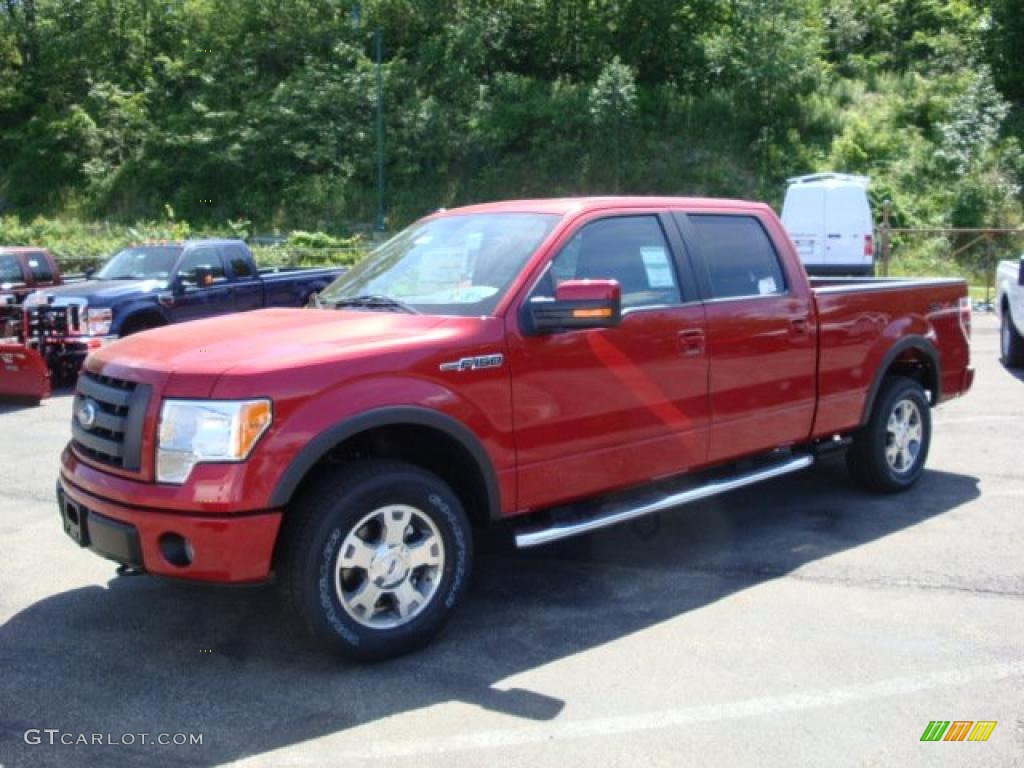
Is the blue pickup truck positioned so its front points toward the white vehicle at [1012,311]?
no

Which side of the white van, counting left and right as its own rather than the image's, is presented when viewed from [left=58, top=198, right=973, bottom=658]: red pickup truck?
back

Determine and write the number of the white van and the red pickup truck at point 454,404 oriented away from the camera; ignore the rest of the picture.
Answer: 1

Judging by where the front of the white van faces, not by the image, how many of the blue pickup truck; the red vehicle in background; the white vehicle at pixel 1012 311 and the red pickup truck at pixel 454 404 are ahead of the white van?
0

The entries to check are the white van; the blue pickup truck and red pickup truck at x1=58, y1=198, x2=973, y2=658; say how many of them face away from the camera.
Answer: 1

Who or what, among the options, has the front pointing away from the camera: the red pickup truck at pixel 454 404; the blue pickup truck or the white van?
the white van

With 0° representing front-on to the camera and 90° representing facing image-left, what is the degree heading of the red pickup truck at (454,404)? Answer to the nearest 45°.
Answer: approximately 45°

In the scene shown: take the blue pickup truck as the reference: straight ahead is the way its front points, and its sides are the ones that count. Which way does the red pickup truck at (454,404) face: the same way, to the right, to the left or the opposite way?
the same way

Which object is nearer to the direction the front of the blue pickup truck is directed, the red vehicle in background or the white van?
the red vehicle in background

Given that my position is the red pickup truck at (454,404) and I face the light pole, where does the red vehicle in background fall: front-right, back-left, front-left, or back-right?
front-left

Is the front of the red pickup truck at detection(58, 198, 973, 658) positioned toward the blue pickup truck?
no

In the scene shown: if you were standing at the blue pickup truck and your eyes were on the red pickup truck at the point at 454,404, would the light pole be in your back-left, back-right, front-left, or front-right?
back-left

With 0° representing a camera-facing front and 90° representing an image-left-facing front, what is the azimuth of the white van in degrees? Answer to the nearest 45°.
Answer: approximately 180°

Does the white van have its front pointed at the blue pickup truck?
no

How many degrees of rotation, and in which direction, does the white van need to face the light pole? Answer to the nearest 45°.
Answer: approximately 45° to its left
